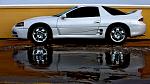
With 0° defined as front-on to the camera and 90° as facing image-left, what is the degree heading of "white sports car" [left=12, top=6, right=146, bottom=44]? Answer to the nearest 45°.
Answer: approximately 90°
